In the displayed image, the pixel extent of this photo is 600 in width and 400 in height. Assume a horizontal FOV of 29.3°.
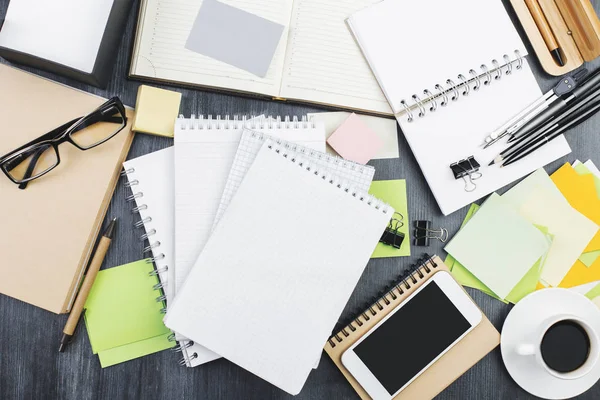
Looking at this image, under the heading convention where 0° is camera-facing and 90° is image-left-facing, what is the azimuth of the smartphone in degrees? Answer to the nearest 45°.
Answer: approximately 0°
